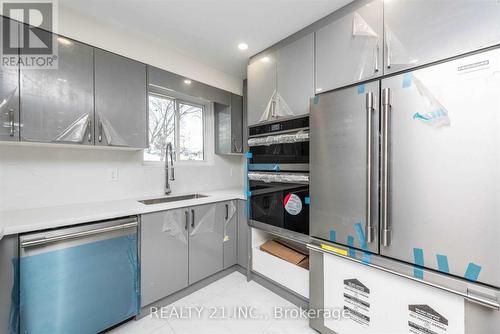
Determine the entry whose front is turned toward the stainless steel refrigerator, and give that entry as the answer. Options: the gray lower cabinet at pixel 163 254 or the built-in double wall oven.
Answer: the gray lower cabinet

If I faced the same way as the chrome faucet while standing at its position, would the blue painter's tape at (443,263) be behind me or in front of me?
in front

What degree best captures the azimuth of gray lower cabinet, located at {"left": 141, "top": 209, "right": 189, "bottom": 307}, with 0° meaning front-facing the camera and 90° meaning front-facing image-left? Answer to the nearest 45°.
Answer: approximately 315°

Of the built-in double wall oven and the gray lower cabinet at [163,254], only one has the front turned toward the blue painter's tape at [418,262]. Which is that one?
the gray lower cabinet

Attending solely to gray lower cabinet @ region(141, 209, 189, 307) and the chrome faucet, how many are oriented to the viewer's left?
0

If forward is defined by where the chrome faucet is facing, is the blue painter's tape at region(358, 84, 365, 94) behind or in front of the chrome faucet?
in front

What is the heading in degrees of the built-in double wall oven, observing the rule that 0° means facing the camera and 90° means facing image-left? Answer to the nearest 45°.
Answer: approximately 45°

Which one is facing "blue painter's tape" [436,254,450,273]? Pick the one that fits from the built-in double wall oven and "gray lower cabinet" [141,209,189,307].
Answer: the gray lower cabinet

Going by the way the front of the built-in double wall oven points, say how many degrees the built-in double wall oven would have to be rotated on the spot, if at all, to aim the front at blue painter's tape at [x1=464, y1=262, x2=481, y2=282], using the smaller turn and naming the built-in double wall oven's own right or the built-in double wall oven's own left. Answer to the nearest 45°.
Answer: approximately 90° to the built-in double wall oven's own left

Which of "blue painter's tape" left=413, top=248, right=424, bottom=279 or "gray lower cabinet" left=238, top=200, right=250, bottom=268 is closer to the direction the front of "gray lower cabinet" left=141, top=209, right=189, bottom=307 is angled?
the blue painter's tape

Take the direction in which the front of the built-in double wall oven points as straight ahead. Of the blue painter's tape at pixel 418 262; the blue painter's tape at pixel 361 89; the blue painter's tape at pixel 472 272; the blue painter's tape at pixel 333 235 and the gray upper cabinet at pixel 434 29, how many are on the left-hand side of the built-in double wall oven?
5

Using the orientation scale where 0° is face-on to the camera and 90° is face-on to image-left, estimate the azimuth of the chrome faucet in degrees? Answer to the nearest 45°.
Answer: approximately 315°
